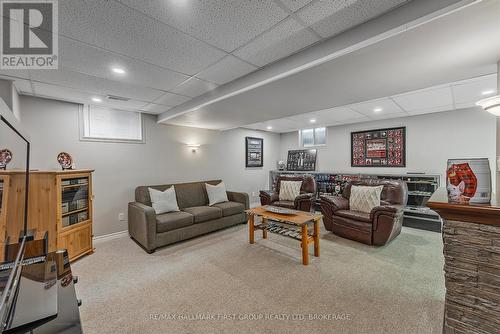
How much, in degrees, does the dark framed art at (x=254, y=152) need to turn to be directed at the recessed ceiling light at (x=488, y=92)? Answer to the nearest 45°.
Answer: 0° — it already faces it

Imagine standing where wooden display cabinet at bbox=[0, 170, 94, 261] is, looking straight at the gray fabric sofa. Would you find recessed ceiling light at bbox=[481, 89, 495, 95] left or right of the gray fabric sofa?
right

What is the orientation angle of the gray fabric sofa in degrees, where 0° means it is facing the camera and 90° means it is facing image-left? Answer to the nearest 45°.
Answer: approximately 315°

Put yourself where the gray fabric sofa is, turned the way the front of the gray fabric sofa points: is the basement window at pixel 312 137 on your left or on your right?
on your left

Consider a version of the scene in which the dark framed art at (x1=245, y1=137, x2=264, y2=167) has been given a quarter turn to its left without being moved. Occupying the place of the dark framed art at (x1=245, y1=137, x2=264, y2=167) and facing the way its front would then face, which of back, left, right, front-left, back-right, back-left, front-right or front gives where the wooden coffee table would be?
back-right

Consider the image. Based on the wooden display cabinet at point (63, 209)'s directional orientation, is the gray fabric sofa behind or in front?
in front

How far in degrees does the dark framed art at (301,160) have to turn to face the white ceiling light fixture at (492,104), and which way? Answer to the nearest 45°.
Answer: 0° — it already faces it

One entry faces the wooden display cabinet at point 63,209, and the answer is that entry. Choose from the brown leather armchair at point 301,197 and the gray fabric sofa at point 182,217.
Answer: the brown leather armchair

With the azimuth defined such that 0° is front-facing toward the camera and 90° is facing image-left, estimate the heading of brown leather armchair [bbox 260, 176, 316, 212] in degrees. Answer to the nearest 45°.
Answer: approximately 45°

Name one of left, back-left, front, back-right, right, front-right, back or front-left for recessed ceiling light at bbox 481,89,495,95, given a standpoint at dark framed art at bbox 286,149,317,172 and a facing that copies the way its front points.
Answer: front-left

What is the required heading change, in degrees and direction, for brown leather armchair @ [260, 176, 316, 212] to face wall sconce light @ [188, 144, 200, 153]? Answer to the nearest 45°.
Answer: approximately 45° to its right

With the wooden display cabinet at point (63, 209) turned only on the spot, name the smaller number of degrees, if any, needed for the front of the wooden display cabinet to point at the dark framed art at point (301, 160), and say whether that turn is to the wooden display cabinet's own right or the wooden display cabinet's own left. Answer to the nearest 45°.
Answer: approximately 45° to the wooden display cabinet's own left

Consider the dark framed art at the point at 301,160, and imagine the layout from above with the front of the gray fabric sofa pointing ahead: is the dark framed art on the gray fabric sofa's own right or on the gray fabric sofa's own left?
on the gray fabric sofa's own left

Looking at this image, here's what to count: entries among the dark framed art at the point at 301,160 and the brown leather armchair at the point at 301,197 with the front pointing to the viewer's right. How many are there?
0
